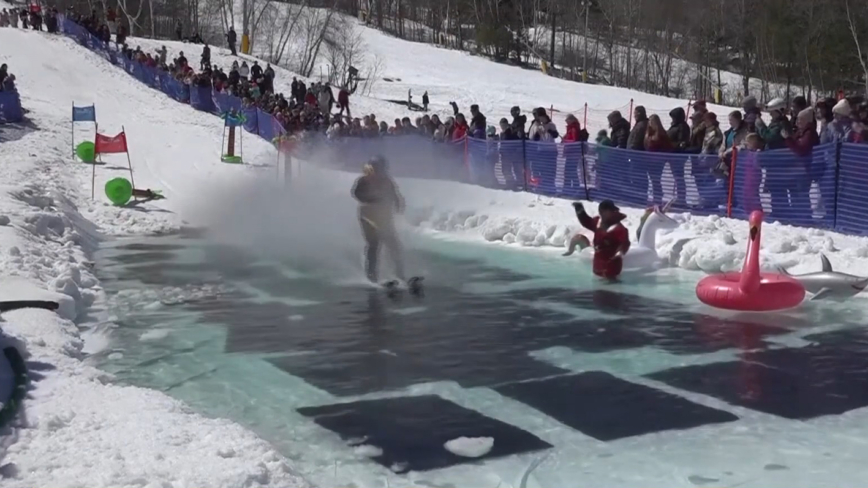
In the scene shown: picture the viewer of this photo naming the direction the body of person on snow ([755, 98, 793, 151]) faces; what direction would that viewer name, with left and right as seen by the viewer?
facing the viewer and to the left of the viewer

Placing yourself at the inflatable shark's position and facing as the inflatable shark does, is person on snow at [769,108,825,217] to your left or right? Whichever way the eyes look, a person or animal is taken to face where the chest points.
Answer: on your left

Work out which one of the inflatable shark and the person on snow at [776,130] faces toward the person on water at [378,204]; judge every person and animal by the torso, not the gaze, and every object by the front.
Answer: the person on snow at [776,130]

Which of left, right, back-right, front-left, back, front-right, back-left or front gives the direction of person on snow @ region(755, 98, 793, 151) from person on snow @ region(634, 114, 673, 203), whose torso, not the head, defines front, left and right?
left

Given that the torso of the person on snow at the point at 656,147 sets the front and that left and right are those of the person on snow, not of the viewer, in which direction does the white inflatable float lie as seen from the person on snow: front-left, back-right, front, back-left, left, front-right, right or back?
front-left

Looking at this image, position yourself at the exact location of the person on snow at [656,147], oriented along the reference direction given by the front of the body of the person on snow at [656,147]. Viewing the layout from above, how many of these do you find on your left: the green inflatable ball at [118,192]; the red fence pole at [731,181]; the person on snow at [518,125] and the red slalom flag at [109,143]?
1

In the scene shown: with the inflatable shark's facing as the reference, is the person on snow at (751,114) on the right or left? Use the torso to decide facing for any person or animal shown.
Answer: on its left

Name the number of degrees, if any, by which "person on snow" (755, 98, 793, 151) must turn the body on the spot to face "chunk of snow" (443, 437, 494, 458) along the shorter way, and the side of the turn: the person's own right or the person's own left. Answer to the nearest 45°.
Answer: approximately 45° to the person's own left

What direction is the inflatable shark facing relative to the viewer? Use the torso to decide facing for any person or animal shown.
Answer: to the viewer's right

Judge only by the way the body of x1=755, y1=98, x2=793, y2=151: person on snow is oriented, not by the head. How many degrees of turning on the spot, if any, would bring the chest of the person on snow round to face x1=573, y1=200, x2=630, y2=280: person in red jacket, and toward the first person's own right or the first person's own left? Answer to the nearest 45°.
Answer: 0° — they already face them
